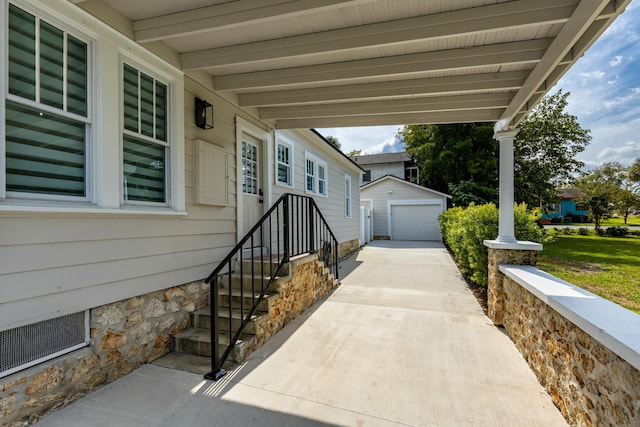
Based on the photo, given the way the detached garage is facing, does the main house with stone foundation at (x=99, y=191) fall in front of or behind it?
in front

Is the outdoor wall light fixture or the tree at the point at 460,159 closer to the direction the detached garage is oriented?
the outdoor wall light fixture

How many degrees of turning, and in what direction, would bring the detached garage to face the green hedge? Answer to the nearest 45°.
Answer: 0° — it already faces it

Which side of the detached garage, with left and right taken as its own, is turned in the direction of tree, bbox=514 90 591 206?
left

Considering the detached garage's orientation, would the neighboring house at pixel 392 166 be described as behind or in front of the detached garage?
behind

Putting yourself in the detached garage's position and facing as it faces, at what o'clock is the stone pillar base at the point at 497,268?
The stone pillar base is roughly at 12 o'clock from the detached garage.

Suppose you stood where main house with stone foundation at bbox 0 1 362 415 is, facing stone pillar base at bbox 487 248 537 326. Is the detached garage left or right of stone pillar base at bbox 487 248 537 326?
left

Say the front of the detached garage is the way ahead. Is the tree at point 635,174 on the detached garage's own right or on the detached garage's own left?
on the detached garage's own left

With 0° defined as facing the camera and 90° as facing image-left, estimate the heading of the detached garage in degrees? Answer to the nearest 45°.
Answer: approximately 0°

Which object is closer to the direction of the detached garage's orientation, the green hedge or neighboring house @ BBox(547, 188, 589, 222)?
the green hedge

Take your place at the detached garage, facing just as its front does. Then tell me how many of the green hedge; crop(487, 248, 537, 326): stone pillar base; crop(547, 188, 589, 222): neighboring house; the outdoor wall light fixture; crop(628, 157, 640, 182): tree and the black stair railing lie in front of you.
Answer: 4

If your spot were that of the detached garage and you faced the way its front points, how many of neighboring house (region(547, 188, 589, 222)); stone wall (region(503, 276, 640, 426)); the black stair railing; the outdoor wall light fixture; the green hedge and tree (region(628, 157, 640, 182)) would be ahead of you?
4

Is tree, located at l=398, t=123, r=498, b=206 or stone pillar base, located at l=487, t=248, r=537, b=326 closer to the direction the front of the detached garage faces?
the stone pillar base

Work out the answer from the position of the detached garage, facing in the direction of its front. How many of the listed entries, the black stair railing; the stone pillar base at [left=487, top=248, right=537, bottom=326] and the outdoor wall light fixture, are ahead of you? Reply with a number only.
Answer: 3
